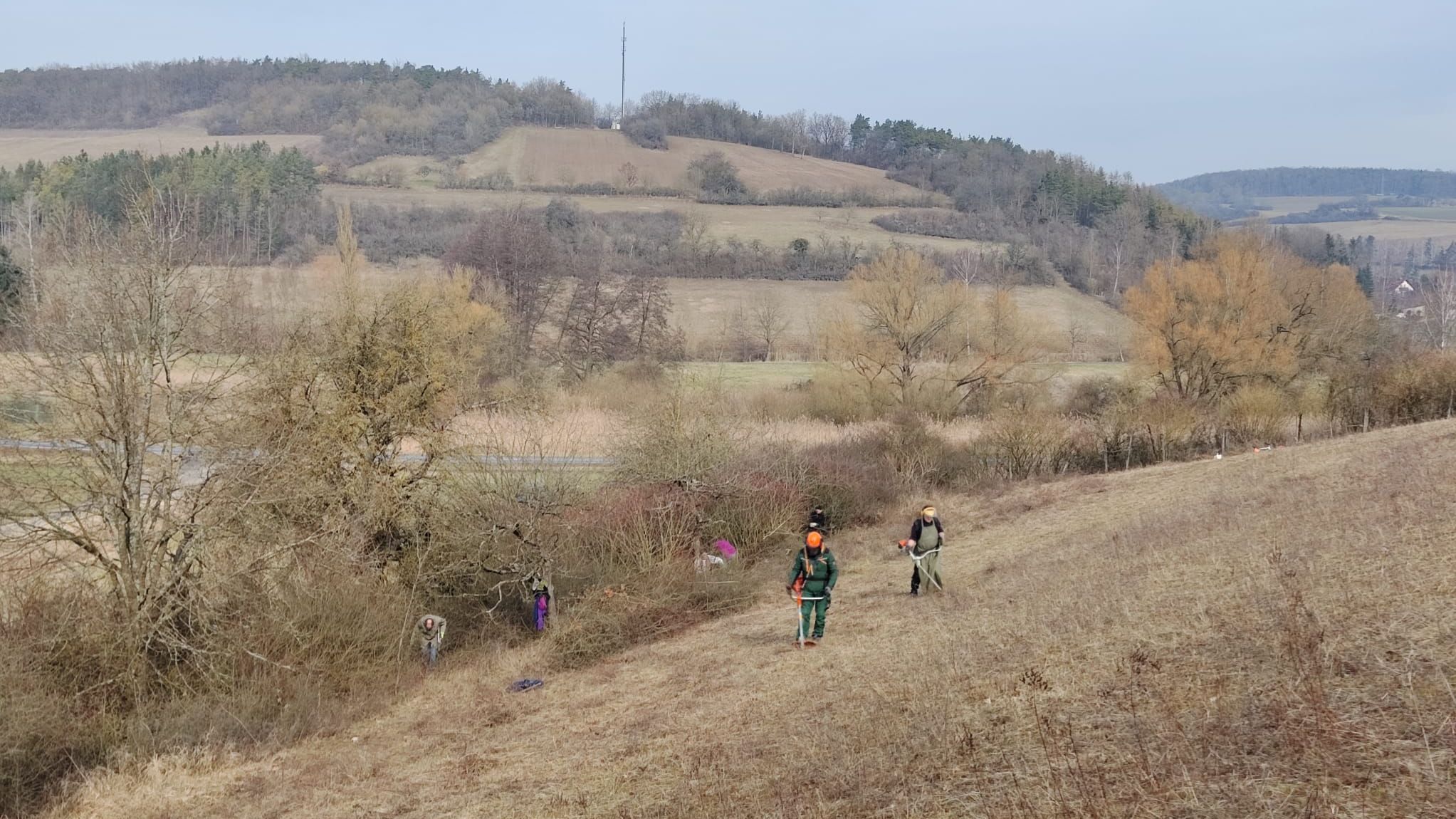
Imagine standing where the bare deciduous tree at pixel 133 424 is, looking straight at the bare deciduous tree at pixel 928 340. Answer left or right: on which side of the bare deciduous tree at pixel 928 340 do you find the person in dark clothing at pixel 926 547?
right

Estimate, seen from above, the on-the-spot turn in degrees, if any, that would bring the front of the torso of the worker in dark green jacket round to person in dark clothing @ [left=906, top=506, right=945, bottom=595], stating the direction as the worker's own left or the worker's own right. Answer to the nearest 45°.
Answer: approximately 135° to the worker's own left

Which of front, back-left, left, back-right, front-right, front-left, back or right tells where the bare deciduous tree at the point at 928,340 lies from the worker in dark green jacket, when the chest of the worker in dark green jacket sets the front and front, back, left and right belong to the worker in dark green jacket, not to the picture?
back

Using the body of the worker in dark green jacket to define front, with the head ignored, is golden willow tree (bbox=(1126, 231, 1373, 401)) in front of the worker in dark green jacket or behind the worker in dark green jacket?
behind

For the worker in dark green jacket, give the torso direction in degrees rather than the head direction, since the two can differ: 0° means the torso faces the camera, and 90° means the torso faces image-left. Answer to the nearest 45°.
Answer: approximately 0°
